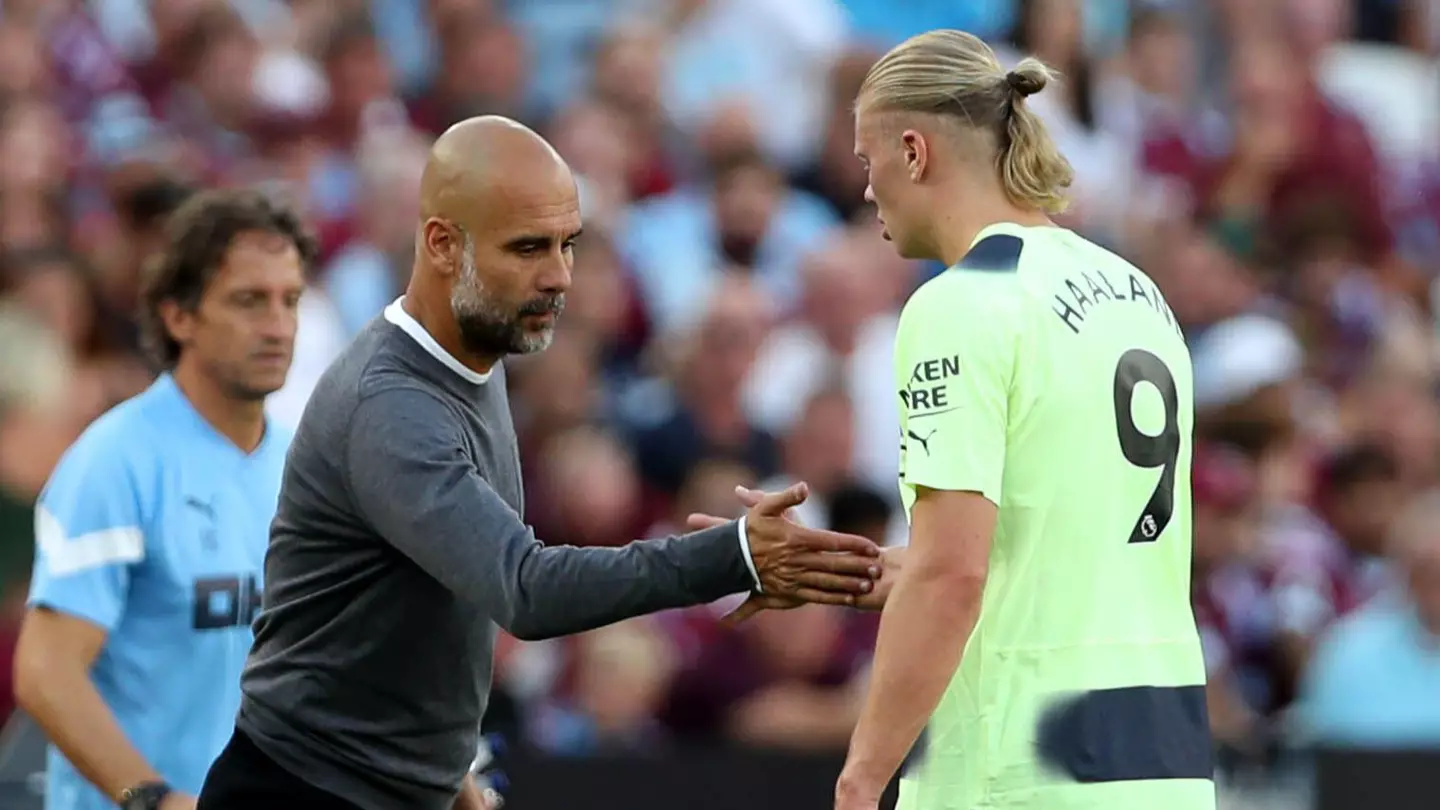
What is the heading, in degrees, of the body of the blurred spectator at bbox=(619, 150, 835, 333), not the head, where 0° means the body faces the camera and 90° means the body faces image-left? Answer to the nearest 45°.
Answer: approximately 0°

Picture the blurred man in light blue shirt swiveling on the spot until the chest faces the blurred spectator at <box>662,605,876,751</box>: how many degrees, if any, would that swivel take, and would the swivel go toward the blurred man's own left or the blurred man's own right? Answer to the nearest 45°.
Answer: approximately 90° to the blurred man's own left

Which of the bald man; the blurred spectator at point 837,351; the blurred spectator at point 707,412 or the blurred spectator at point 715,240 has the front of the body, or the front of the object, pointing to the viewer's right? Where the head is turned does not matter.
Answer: the bald man

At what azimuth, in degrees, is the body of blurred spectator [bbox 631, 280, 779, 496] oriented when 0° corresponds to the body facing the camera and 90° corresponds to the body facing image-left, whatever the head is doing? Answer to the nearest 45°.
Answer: approximately 0°

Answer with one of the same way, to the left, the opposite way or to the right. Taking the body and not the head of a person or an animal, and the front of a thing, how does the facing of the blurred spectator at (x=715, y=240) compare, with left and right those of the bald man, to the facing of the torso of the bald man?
to the right

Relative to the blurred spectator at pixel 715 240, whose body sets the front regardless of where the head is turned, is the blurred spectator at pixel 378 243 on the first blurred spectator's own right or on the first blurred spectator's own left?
on the first blurred spectator's own right

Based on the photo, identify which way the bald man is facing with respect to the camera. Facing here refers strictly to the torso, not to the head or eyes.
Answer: to the viewer's right

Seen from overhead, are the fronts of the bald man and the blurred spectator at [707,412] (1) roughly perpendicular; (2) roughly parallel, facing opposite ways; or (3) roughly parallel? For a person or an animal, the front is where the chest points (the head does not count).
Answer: roughly perpendicular

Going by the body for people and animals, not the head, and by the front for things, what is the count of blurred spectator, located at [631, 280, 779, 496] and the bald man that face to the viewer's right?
1

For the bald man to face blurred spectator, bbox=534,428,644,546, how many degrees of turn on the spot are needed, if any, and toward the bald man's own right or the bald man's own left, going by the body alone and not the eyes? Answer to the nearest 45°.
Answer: approximately 90° to the bald man's own left

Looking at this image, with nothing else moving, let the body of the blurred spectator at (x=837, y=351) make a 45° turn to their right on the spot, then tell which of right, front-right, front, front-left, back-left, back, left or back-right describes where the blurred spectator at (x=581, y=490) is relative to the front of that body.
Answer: front

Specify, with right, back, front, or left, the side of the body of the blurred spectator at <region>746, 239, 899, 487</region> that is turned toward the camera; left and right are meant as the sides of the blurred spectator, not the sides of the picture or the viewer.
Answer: front
